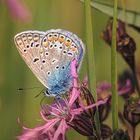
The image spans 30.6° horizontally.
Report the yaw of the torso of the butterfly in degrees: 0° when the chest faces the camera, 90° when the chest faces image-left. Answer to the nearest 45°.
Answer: approximately 90°

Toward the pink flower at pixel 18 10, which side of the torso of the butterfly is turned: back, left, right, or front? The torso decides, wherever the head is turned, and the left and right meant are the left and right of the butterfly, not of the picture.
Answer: right
